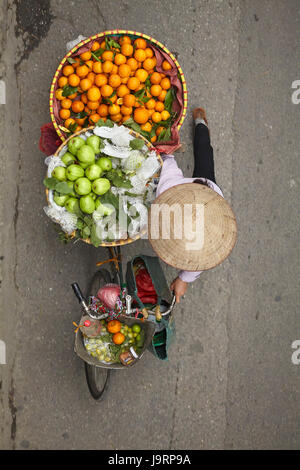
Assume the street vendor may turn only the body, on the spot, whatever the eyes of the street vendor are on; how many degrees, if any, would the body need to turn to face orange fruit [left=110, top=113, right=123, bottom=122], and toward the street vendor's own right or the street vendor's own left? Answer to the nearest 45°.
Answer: approximately 135° to the street vendor's own right

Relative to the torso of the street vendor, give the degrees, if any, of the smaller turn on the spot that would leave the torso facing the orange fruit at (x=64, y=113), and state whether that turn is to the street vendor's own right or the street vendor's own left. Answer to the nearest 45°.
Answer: approximately 135° to the street vendor's own right

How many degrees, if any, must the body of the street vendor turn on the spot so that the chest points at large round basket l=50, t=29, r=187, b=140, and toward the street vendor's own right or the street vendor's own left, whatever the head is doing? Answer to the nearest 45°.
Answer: approximately 135° to the street vendor's own right

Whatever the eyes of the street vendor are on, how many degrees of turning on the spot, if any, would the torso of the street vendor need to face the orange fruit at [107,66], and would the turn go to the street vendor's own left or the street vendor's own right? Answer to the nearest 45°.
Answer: approximately 135° to the street vendor's own right

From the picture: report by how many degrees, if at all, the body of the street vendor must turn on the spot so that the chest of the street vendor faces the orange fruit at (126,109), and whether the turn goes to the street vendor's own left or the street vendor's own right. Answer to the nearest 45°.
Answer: approximately 135° to the street vendor's own right

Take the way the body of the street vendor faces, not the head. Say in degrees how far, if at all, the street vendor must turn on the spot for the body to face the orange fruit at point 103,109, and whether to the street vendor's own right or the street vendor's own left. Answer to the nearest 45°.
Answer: approximately 135° to the street vendor's own right

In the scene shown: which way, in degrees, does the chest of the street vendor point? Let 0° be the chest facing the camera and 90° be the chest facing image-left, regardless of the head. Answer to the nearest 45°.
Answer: approximately 0°
